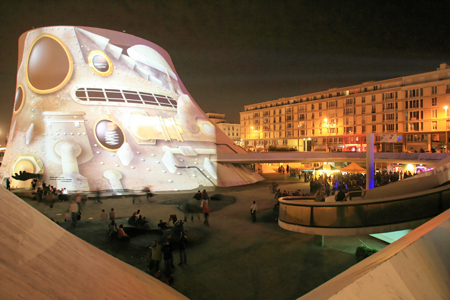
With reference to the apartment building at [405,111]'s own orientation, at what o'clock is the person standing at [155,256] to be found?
The person standing is roughly at 11 o'clock from the apartment building.

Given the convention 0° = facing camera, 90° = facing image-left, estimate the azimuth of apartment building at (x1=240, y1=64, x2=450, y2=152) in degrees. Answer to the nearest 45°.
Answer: approximately 45°

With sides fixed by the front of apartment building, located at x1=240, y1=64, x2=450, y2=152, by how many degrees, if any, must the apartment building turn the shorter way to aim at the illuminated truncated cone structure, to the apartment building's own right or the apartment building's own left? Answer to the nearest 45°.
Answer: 0° — it already faces it
